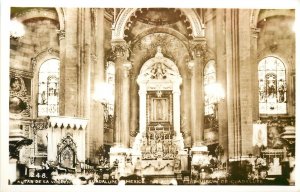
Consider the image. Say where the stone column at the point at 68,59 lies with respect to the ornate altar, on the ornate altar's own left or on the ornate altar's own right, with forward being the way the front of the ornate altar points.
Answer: on the ornate altar's own right

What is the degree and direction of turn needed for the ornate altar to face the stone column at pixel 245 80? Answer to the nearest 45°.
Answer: approximately 90° to its left

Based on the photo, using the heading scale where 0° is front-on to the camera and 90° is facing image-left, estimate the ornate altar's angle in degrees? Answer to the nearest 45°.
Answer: approximately 0°
